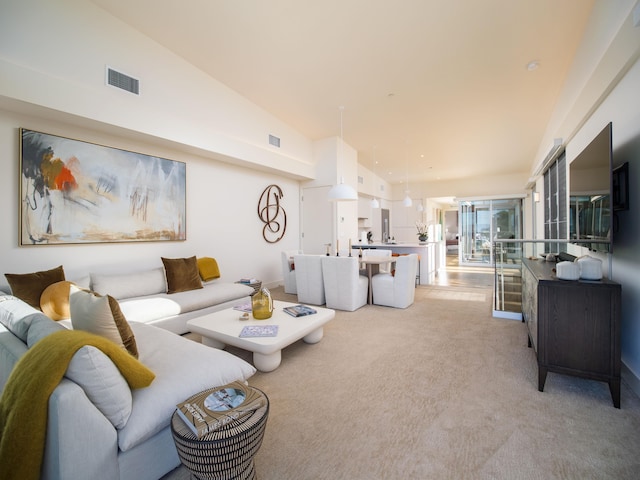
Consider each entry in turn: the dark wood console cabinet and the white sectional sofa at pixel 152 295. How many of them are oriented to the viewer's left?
1

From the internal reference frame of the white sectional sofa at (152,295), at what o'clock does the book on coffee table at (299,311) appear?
The book on coffee table is roughly at 12 o'clock from the white sectional sofa.

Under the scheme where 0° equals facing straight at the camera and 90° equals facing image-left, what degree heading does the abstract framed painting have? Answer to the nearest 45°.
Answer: approximately 315°

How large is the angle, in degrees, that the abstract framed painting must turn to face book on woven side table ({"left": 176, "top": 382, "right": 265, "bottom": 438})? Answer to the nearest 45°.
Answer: approximately 45° to its right

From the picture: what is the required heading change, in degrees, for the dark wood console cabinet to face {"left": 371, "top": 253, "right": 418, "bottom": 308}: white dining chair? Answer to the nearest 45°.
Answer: approximately 45° to its right

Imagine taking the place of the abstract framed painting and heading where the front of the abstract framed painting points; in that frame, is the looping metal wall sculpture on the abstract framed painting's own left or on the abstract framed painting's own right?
on the abstract framed painting's own left

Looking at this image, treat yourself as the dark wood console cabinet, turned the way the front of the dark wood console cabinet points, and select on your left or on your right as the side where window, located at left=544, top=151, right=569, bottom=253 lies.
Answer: on your right

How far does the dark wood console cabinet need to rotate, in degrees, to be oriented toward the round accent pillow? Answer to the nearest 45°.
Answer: approximately 45° to its left

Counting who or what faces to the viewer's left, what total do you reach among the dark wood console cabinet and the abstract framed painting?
1

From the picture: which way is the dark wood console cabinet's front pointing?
to the viewer's left
